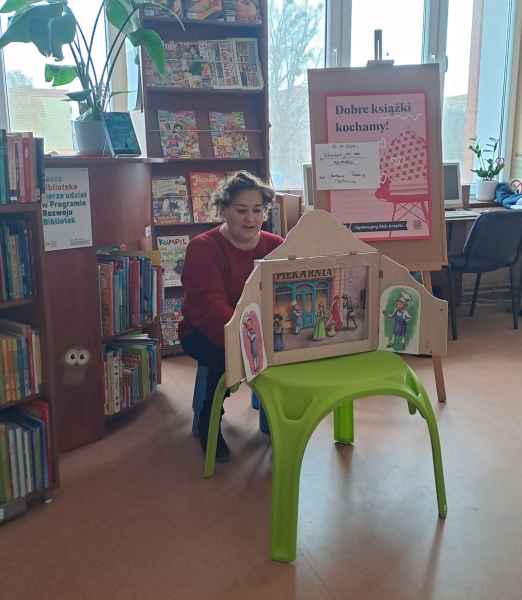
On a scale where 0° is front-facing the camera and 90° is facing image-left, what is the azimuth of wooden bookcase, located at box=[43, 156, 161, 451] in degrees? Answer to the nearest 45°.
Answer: approximately 315°

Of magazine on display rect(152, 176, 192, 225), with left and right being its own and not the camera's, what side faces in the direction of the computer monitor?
left

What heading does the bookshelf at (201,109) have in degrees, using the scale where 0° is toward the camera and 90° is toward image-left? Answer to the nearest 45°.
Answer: approximately 0°

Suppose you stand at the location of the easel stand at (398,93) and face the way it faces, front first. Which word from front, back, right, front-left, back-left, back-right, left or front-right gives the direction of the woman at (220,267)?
front-right

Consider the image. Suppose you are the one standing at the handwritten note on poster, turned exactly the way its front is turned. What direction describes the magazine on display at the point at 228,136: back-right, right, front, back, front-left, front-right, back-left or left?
back-right

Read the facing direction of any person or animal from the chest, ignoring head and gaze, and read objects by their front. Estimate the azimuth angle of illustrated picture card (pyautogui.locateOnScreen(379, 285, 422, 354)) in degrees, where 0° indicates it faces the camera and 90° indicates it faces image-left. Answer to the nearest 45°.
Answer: approximately 0°
